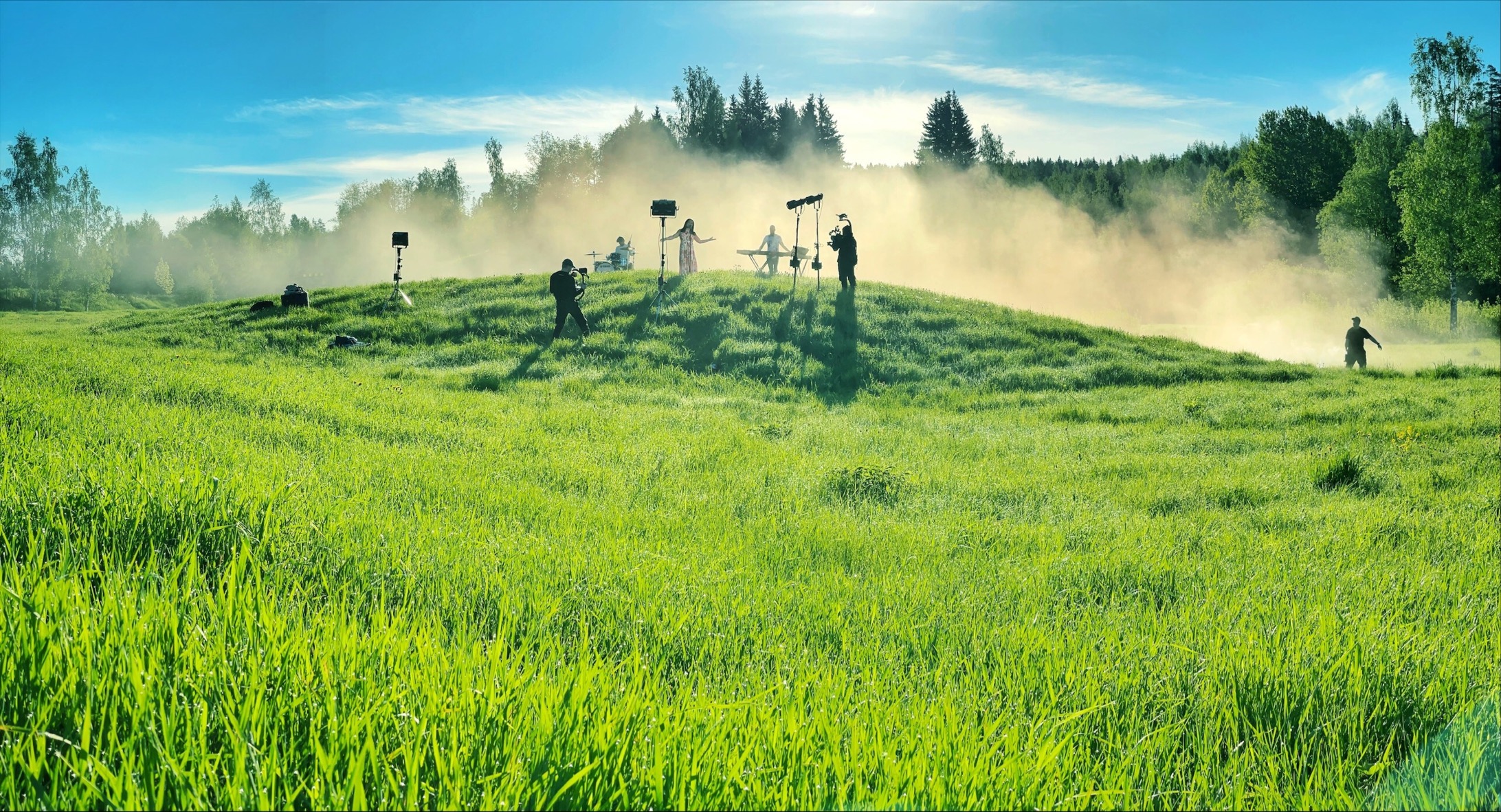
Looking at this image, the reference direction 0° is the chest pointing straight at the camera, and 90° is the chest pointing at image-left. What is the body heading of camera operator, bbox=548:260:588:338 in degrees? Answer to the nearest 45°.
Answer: approximately 225°

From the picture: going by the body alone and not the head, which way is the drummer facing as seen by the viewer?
toward the camera

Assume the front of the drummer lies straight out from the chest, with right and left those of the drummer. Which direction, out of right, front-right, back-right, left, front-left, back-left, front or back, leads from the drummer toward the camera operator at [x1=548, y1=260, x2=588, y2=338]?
front

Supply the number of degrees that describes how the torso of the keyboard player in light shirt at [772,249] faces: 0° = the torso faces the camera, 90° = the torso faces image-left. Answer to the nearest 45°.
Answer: approximately 0°

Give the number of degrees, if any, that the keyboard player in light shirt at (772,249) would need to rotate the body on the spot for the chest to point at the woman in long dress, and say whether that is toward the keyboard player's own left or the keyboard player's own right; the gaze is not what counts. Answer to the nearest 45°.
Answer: approximately 90° to the keyboard player's own right

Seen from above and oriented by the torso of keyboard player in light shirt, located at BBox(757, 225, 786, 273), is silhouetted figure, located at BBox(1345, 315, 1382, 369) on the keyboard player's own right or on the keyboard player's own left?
on the keyboard player's own left

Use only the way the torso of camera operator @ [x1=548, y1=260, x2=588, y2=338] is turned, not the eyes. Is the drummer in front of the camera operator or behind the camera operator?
in front

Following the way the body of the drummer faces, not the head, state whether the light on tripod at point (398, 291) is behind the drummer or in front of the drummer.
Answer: in front

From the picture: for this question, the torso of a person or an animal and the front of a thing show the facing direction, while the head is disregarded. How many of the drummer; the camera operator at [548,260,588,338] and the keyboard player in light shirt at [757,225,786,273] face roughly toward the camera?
2

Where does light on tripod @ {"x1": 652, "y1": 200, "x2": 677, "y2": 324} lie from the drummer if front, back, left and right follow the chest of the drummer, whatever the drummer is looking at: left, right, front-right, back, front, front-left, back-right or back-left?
front
